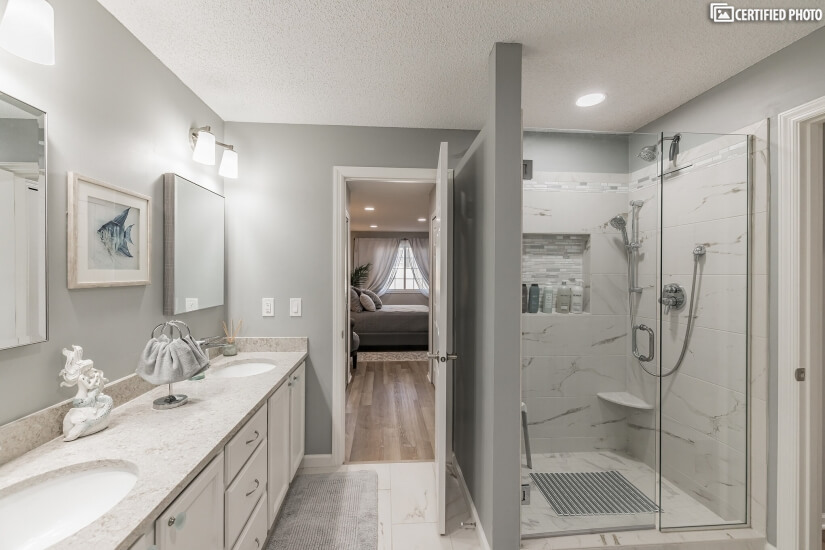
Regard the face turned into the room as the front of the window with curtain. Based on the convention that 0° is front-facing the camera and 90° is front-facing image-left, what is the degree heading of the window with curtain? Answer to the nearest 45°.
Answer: approximately 0°

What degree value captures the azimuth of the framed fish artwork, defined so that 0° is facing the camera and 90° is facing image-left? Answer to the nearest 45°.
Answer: approximately 315°

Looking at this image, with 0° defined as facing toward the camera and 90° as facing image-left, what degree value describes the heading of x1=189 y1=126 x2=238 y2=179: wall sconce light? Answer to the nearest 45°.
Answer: approximately 315°

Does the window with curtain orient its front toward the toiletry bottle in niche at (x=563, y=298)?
yes

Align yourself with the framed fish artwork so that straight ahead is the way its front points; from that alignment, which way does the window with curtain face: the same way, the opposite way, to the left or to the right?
to the right

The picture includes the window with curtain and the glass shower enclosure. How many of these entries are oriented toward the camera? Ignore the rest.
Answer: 2

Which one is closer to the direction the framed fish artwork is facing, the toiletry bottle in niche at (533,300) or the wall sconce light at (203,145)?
the toiletry bottle in niche

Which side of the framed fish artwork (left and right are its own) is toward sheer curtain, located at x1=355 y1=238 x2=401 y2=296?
left

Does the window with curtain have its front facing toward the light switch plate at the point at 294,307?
yes
